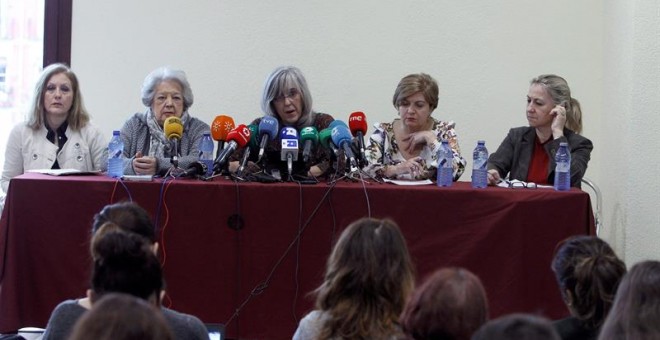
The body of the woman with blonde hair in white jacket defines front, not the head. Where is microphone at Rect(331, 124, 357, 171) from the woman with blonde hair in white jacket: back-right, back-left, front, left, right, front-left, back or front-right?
front-left

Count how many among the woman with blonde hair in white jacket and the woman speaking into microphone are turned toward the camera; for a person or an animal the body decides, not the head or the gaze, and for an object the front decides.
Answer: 2

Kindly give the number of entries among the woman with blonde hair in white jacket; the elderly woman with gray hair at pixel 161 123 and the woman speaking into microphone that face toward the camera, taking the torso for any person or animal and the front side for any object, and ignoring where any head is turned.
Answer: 3

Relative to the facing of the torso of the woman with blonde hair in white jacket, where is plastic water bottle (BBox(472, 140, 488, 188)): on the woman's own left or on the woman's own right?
on the woman's own left

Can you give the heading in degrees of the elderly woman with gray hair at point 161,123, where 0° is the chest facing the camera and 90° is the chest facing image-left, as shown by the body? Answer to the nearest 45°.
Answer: approximately 0°

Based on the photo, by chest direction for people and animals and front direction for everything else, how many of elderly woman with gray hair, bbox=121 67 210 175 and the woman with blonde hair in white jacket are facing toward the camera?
2

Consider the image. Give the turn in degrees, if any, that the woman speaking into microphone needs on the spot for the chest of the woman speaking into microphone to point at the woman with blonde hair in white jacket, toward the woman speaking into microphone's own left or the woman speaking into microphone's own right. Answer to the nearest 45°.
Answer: approximately 90° to the woman speaking into microphone's own right

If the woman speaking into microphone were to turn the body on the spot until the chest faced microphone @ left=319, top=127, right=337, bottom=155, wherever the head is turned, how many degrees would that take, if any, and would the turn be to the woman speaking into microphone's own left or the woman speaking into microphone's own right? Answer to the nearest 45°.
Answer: approximately 45° to the woman speaking into microphone's own left

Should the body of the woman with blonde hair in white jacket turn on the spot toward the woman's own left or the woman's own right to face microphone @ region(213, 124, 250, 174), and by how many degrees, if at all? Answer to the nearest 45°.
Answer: approximately 45° to the woman's own left

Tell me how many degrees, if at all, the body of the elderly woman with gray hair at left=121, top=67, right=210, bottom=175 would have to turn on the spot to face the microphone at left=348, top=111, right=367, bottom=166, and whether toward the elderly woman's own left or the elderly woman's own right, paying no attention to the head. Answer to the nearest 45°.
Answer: approximately 45° to the elderly woman's own left

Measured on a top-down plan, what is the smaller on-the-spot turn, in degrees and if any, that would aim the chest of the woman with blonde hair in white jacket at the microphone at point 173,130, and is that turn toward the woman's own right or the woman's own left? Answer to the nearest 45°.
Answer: approximately 45° to the woman's own left
